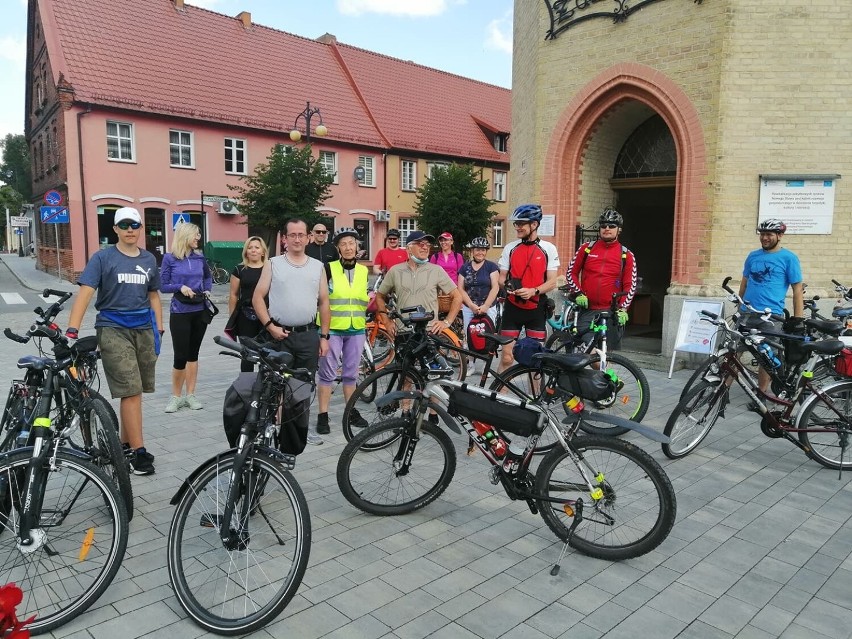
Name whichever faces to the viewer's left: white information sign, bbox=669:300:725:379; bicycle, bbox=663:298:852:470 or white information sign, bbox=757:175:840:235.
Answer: the bicycle

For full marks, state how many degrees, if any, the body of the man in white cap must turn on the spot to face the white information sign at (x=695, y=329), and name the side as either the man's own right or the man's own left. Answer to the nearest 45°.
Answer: approximately 90° to the man's own left

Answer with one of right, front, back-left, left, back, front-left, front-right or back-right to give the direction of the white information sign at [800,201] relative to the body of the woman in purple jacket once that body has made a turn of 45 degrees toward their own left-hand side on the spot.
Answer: front

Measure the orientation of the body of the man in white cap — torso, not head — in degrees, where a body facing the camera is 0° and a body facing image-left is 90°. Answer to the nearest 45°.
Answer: approximately 0°

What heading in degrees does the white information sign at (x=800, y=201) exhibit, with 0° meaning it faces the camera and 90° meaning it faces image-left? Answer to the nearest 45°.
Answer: approximately 0°

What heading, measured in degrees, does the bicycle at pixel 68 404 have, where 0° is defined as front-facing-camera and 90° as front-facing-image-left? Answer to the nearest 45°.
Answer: approximately 315°

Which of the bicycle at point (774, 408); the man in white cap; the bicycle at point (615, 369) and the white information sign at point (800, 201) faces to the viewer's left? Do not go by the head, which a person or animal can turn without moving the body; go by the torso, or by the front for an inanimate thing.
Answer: the bicycle at point (774, 408)

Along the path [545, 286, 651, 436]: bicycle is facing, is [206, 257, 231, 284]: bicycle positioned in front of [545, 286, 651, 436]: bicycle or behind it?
behind

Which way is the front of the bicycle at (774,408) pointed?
to the viewer's left

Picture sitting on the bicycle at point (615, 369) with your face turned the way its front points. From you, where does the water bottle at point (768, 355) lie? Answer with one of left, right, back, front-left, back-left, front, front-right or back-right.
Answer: front-left

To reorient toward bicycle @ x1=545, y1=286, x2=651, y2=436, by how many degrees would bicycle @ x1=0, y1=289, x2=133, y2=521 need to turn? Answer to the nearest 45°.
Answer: approximately 45° to its left

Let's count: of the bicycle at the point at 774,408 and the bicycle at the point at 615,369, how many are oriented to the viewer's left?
1
